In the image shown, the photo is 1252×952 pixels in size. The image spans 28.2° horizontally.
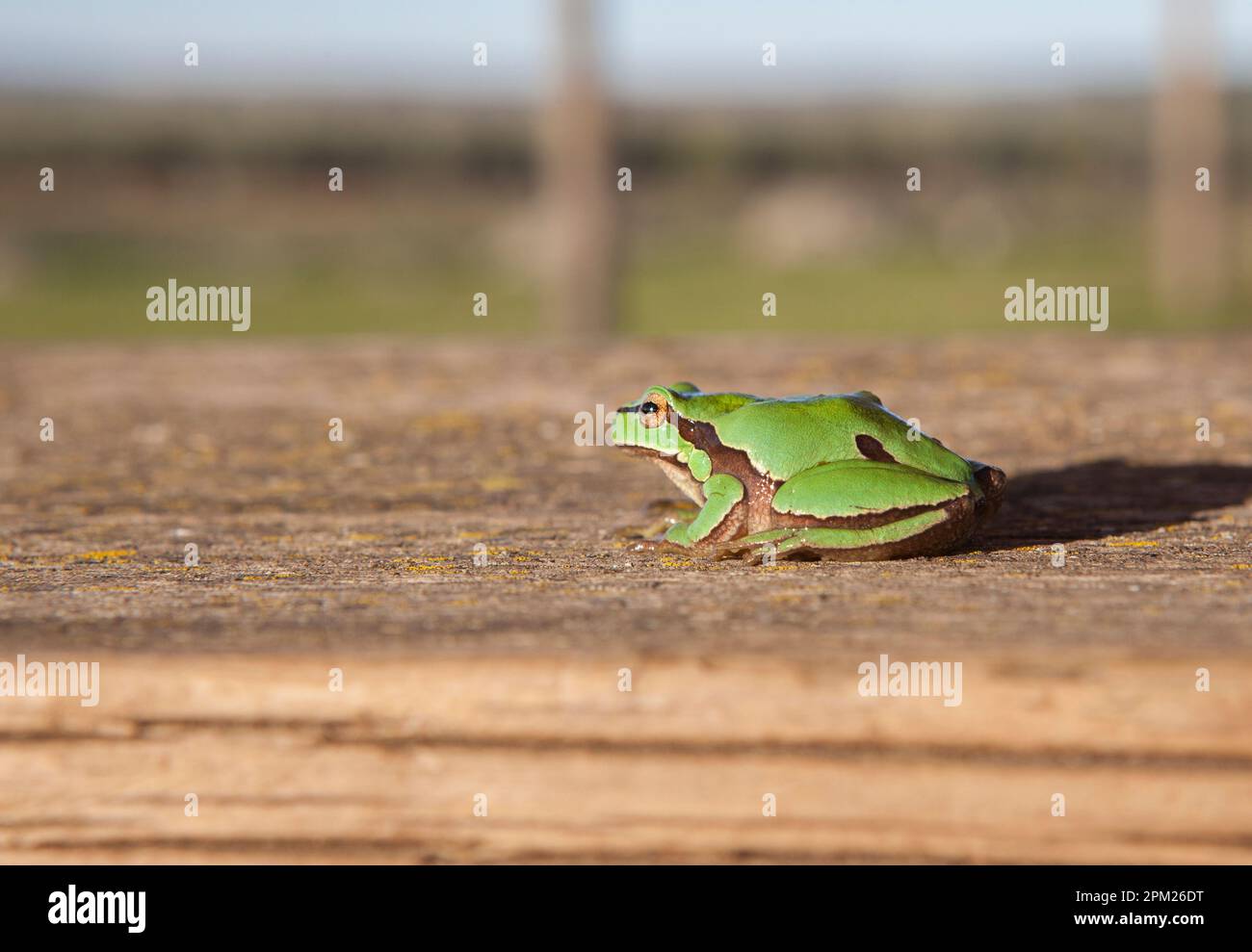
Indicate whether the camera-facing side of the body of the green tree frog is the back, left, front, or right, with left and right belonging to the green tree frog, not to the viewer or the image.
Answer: left

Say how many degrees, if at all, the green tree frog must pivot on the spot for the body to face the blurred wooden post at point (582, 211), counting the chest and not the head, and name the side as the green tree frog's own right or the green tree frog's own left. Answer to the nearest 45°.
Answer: approximately 90° to the green tree frog's own right

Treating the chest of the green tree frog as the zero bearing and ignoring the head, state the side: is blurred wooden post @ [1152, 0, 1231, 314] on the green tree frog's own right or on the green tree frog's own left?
on the green tree frog's own right
